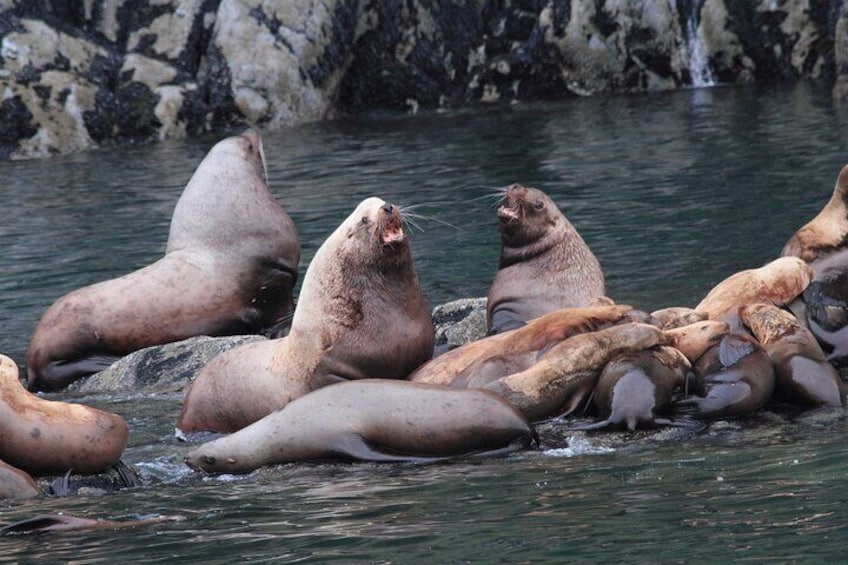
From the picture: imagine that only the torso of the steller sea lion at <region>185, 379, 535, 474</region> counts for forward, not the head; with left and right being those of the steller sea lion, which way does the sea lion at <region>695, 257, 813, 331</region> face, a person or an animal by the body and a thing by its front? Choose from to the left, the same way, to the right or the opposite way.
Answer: the opposite way

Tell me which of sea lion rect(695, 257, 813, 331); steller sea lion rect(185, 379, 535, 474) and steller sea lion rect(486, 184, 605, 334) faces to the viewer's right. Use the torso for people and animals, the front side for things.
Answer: the sea lion

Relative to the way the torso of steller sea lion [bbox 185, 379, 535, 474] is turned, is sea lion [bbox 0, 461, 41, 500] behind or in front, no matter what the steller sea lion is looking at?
in front

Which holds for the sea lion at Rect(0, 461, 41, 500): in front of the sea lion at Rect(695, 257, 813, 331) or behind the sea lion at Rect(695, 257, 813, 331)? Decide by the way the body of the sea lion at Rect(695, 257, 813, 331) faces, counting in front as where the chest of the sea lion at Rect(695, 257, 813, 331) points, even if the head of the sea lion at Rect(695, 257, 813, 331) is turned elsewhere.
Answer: behind

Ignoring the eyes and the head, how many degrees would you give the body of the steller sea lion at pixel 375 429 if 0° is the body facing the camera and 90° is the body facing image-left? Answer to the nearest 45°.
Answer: approximately 90°

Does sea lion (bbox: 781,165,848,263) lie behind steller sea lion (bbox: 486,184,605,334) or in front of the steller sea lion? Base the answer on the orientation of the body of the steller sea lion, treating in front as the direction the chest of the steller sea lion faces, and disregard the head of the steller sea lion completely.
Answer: behind

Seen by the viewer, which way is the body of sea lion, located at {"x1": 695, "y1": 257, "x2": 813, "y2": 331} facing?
to the viewer's right
